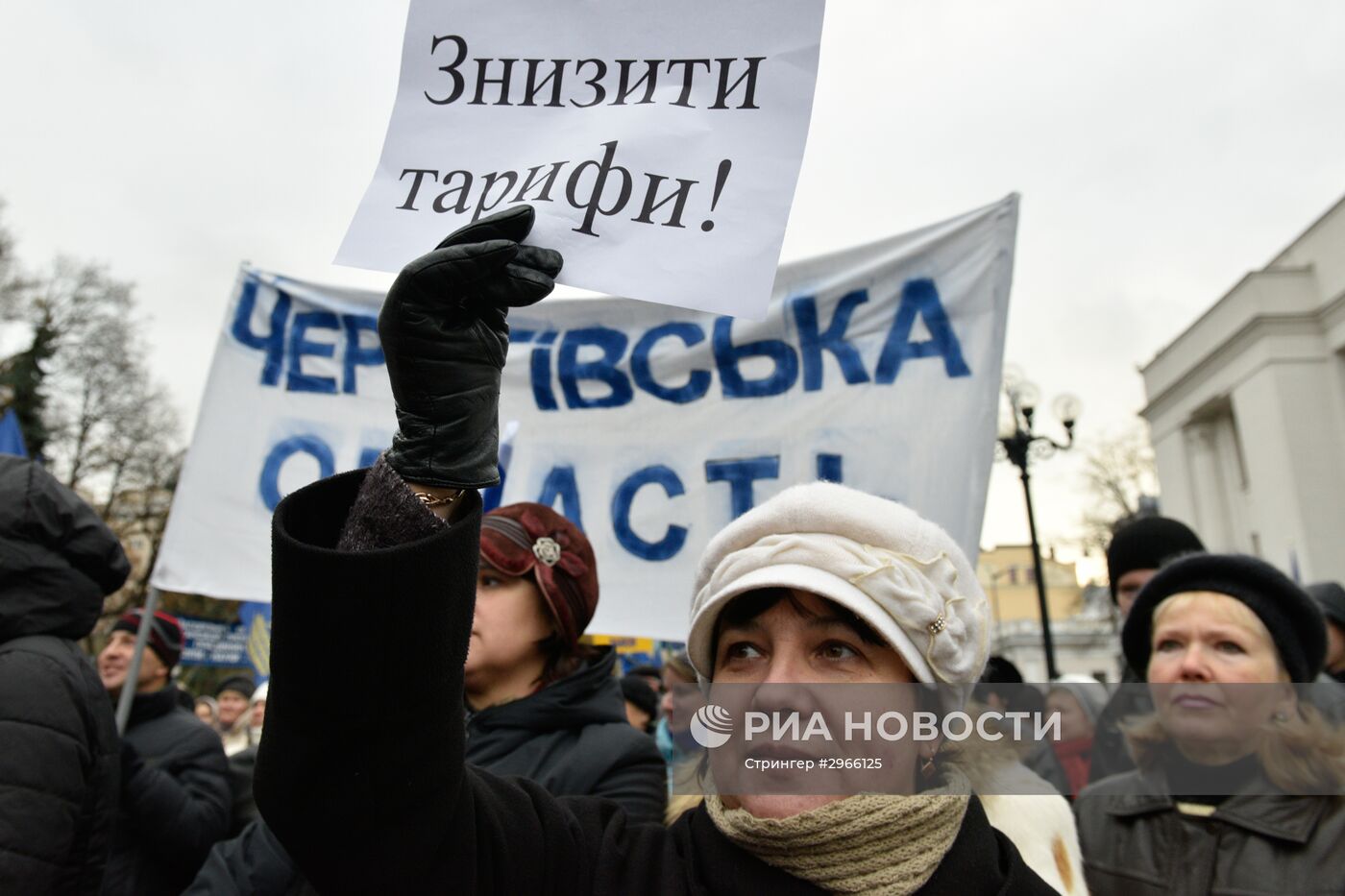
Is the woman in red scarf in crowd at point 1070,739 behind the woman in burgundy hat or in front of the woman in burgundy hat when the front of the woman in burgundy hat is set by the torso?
behind

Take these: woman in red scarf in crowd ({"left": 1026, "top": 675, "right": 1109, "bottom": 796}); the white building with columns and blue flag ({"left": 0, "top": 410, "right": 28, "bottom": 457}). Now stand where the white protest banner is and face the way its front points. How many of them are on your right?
1

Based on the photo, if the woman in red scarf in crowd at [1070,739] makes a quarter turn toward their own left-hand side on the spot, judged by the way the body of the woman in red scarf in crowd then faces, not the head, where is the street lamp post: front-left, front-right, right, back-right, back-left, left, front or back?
back-left

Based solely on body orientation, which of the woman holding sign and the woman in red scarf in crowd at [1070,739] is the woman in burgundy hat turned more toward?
the woman holding sign

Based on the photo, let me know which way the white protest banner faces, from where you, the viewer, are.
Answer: facing the viewer

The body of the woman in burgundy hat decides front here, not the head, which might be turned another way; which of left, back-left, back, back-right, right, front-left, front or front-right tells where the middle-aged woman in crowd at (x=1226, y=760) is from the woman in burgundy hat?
back-left

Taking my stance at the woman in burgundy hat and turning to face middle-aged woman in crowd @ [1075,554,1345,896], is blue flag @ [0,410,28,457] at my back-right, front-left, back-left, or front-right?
back-left

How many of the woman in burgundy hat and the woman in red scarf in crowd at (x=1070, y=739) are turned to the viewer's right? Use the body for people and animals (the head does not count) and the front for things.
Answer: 0

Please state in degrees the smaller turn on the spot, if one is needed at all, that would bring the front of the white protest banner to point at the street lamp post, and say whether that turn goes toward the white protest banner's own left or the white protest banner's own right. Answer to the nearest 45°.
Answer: approximately 135° to the white protest banner's own left

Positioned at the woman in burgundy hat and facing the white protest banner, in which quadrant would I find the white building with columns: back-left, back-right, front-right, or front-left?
front-right

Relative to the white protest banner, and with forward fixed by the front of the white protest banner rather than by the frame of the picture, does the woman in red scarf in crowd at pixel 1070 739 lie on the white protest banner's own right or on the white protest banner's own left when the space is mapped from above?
on the white protest banner's own left

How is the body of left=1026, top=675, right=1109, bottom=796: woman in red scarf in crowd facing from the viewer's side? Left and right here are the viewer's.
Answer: facing the viewer and to the left of the viewer
